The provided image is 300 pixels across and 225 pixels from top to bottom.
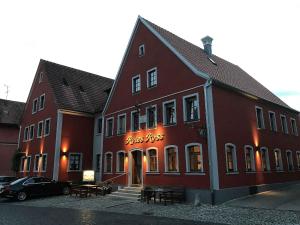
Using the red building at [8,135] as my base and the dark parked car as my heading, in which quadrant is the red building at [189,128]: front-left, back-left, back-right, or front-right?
front-left

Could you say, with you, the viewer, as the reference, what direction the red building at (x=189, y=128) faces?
facing the viewer and to the left of the viewer

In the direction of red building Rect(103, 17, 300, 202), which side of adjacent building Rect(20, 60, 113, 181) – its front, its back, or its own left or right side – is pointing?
left

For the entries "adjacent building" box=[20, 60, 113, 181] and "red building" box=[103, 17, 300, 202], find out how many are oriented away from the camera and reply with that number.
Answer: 0

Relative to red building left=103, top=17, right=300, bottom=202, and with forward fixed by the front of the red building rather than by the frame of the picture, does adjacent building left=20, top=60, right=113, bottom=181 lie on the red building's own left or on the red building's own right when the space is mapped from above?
on the red building's own right

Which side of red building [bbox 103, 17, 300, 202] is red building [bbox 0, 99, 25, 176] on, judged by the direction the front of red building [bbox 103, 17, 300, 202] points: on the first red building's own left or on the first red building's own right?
on the first red building's own right

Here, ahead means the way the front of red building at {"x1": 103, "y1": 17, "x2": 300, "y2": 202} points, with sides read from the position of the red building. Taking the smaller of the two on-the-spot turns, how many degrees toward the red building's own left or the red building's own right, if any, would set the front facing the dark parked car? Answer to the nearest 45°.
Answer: approximately 45° to the red building's own right
